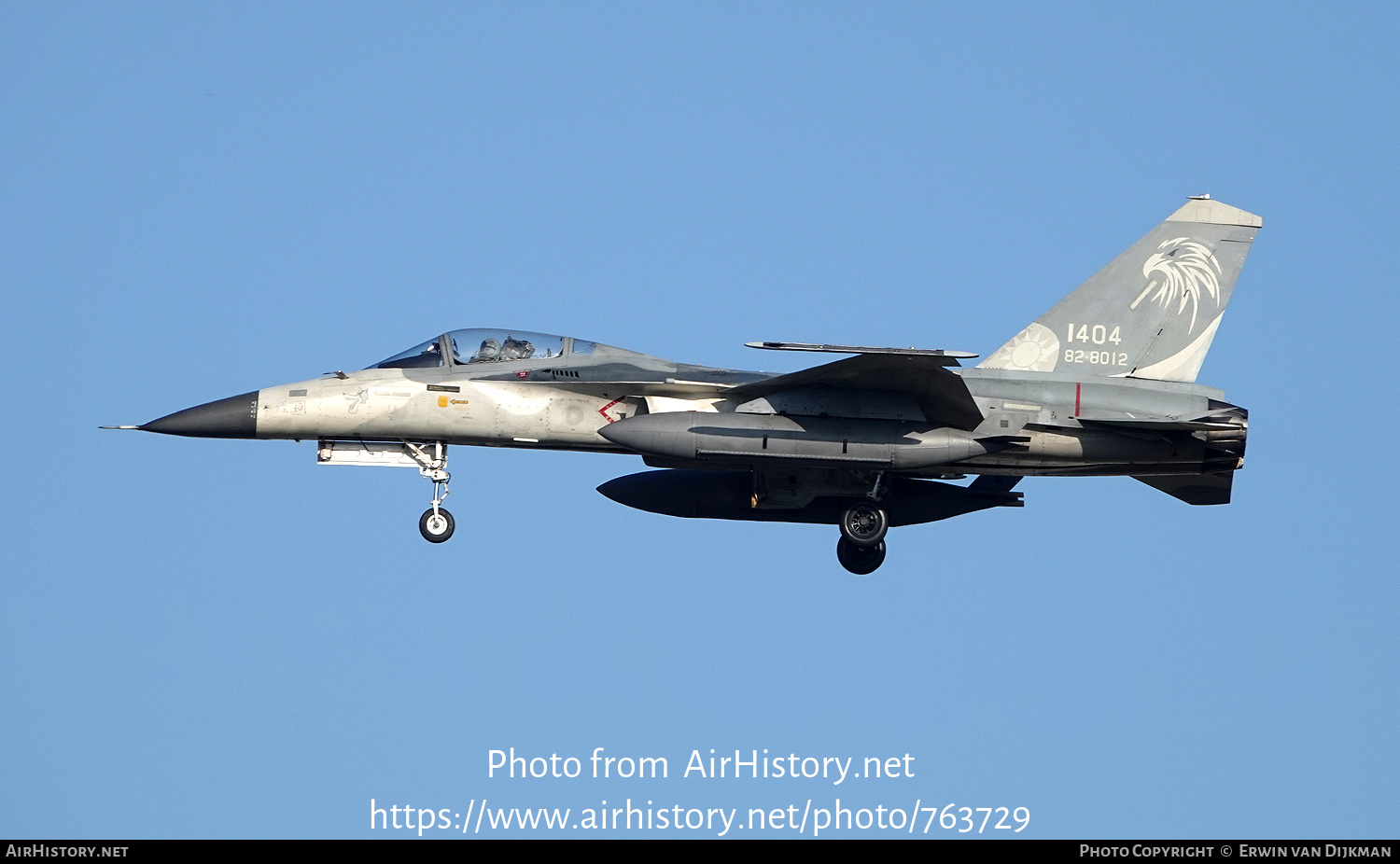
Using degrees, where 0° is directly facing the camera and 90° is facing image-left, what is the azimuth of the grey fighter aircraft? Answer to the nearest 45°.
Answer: approximately 90°
